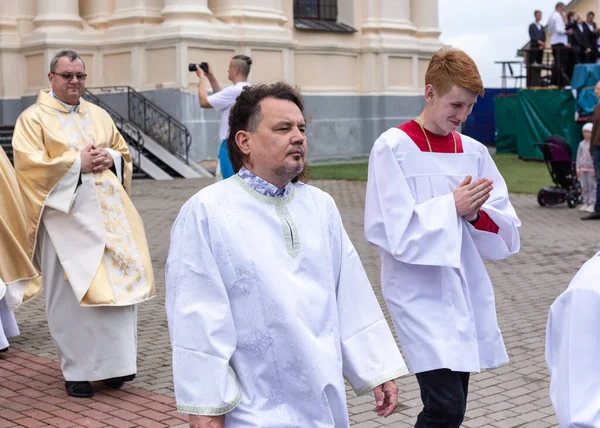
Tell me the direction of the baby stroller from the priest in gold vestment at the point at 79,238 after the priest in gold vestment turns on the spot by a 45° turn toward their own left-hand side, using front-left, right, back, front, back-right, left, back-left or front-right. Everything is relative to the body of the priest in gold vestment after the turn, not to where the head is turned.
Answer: front-left

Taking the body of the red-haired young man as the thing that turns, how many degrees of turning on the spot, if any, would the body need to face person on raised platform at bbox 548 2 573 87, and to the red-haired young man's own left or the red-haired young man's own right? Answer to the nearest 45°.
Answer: approximately 135° to the red-haired young man's own left

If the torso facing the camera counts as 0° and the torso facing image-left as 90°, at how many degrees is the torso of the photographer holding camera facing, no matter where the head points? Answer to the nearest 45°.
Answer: approximately 90°

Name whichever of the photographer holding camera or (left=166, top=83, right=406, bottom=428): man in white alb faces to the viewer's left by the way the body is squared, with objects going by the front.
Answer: the photographer holding camera

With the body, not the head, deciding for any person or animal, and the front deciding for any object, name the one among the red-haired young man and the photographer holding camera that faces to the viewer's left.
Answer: the photographer holding camera

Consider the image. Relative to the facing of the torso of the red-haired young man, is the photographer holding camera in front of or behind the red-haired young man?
behind
